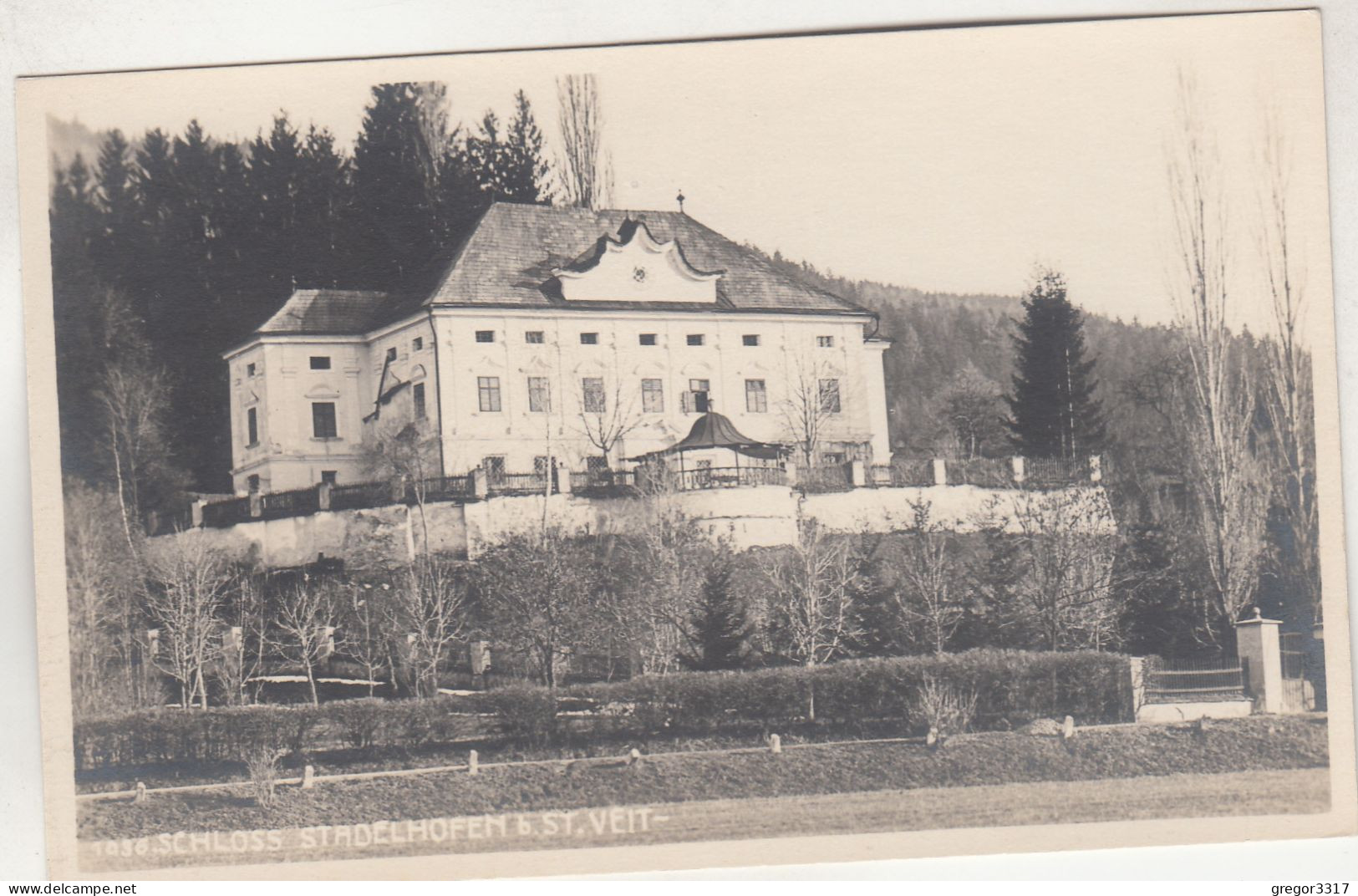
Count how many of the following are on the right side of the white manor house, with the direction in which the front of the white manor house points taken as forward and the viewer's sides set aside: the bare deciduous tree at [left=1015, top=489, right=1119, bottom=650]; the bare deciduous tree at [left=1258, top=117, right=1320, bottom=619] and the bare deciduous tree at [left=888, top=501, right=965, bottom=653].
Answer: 0

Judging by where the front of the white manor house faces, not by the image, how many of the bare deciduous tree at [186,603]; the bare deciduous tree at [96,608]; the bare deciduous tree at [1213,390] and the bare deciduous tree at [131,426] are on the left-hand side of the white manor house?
1

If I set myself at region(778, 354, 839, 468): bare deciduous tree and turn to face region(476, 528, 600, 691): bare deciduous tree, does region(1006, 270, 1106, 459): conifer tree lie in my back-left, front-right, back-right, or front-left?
back-left

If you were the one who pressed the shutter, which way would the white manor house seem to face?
facing the viewer

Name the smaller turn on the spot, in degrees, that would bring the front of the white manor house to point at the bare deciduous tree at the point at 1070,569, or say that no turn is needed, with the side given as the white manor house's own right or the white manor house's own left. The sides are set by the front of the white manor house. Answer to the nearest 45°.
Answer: approximately 90° to the white manor house's own left
